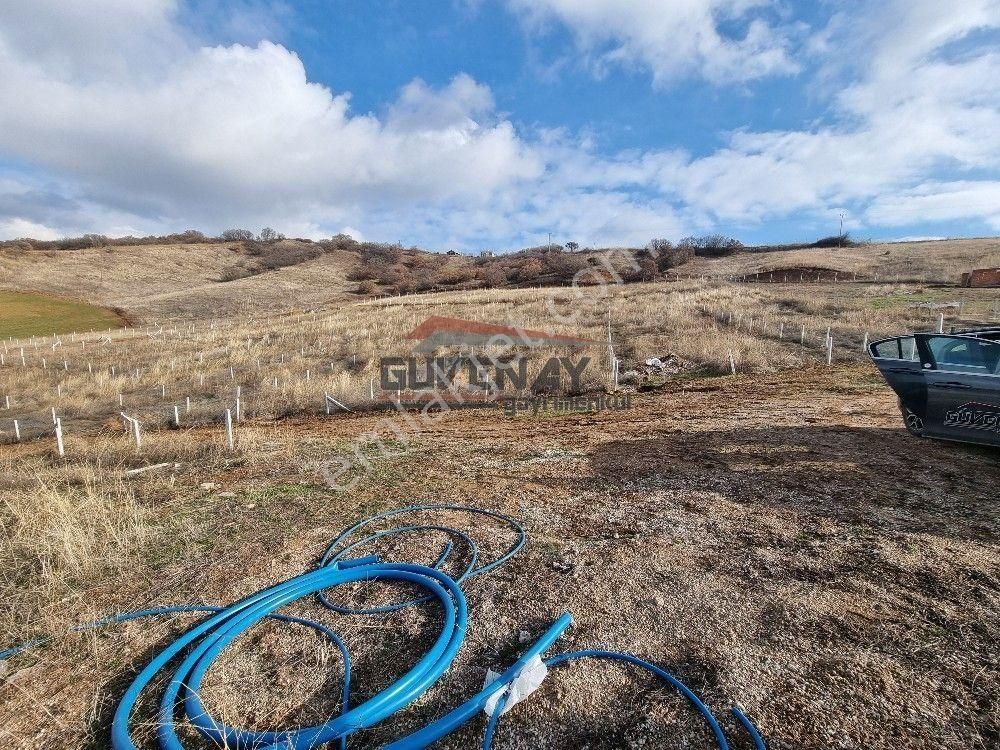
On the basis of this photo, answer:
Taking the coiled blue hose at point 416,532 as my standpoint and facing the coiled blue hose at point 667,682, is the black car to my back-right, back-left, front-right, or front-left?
front-left

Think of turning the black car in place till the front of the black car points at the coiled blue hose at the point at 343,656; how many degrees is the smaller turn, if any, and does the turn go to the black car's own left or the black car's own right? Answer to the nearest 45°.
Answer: approximately 90° to the black car's own right

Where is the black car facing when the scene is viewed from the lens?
facing the viewer and to the right of the viewer

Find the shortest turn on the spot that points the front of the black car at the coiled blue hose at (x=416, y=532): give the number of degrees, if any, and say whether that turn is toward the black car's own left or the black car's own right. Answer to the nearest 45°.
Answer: approximately 90° to the black car's own right

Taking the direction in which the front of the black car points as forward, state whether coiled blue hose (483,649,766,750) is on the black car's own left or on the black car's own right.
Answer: on the black car's own right
